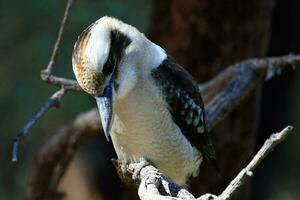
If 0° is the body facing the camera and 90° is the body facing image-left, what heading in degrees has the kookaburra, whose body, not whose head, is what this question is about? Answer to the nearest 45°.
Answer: approximately 45°

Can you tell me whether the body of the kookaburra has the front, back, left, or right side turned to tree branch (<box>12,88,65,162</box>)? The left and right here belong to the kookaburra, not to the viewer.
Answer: right

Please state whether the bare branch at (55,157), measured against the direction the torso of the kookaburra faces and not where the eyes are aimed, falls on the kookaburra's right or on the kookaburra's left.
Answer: on the kookaburra's right
